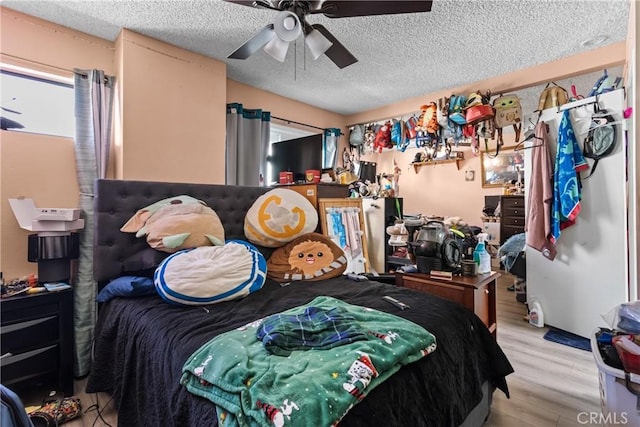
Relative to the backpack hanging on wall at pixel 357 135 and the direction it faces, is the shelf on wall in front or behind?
behind

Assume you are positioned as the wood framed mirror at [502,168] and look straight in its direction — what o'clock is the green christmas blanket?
The green christmas blanket is roughly at 12 o'clock from the wood framed mirror.

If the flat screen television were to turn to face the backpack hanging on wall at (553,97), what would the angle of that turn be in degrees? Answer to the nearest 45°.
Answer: approximately 135° to its left

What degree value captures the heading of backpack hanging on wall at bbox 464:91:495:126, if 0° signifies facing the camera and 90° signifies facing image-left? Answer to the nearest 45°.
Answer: approximately 0°

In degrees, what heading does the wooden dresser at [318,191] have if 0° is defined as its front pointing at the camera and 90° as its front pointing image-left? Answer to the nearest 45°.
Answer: approximately 315°

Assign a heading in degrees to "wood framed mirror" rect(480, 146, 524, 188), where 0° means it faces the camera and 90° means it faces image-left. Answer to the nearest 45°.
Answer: approximately 0°
